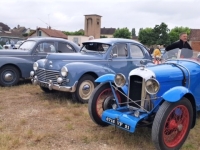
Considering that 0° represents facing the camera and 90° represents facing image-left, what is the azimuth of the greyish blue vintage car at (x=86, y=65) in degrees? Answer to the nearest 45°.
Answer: approximately 45°

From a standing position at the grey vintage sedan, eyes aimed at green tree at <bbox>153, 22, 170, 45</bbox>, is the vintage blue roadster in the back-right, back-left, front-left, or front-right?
back-right

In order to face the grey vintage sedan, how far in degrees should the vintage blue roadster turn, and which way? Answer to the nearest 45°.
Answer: approximately 90° to its right

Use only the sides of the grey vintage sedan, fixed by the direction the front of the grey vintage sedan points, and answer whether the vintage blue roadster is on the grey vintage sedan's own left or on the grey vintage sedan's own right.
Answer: on the grey vintage sedan's own left

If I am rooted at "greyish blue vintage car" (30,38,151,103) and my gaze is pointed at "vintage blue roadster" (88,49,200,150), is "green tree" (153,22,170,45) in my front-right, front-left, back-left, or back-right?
back-left

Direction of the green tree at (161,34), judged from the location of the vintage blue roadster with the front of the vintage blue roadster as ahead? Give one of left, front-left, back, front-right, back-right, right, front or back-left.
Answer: back-right

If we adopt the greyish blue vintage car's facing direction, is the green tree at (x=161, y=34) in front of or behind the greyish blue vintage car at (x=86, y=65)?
behind

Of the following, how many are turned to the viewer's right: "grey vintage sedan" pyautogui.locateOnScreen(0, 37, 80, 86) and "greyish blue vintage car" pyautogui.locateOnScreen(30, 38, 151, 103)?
0

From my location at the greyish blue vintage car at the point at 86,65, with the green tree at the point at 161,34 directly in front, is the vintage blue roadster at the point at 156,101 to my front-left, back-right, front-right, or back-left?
back-right

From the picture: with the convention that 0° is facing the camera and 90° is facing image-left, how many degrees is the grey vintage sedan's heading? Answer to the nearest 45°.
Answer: approximately 90°

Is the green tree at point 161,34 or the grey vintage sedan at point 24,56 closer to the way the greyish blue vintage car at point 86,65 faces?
the grey vintage sedan

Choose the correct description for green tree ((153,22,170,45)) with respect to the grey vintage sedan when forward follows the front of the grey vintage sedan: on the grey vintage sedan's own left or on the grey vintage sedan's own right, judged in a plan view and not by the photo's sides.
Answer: on the grey vintage sedan's own right

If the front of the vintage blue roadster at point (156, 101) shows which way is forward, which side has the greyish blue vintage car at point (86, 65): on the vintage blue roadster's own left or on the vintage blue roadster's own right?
on the vintage blue roadster's own right
